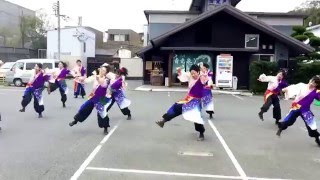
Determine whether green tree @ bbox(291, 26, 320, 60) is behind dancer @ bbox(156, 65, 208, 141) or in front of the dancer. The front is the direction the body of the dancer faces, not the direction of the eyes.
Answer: behind

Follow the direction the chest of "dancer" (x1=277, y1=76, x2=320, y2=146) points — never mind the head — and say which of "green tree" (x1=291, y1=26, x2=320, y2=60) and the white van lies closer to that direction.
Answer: the white van

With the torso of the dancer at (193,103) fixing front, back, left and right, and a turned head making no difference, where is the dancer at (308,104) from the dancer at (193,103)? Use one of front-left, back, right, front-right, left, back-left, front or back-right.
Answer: back-left

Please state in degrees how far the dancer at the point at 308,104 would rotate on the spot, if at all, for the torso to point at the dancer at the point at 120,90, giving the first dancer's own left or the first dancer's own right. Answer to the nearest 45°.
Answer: approximately 45° to the first dancer's own right

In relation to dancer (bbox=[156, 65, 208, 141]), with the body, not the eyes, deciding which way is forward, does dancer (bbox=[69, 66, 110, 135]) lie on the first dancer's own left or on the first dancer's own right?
on the first dancer's own right

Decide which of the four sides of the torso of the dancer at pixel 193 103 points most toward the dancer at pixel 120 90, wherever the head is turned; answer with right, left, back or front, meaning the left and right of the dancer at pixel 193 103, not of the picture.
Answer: right

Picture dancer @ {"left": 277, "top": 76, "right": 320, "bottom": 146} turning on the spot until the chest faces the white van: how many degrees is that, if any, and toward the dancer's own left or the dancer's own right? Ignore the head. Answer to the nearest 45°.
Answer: approximately 90° to the dancer's own right

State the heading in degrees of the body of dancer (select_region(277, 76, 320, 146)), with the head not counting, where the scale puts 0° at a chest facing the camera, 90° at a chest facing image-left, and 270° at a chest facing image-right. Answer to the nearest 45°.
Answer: approximately 45°

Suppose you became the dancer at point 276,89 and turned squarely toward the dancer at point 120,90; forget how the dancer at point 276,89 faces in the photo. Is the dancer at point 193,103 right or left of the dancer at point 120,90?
left

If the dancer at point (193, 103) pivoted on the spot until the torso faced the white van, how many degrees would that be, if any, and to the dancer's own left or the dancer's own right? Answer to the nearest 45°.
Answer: approximately 90° to the dancer's own right

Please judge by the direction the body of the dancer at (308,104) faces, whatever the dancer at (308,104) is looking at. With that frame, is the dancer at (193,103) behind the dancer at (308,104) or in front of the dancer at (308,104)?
in front

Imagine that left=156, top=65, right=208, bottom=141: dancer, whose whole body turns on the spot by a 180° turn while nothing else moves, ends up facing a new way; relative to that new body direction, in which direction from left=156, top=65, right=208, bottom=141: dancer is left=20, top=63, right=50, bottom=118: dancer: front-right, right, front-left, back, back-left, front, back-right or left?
left

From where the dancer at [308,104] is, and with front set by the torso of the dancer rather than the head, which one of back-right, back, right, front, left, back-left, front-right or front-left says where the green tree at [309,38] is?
back-right

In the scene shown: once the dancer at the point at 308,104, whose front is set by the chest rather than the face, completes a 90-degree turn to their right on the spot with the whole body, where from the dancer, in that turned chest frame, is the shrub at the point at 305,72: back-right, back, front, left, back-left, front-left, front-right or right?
front-right
